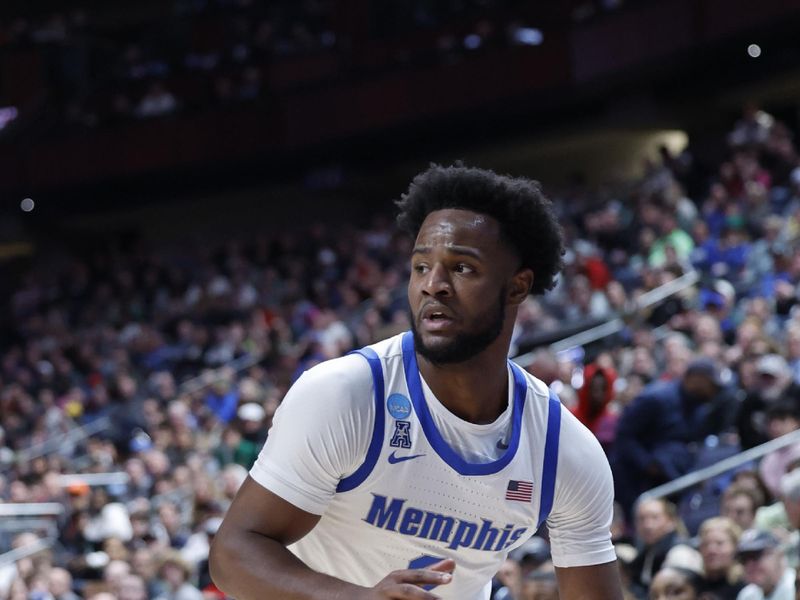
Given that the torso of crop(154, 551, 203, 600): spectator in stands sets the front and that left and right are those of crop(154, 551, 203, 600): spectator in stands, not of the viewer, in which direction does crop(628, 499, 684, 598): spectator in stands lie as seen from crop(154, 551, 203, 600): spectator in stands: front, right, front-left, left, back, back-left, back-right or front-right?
front-left

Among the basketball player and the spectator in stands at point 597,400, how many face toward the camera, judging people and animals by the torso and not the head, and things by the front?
2

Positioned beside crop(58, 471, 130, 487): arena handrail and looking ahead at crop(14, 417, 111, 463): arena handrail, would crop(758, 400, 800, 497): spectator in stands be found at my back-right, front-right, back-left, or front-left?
back-right

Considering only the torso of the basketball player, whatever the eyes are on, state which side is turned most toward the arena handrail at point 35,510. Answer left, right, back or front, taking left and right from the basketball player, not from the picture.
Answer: back

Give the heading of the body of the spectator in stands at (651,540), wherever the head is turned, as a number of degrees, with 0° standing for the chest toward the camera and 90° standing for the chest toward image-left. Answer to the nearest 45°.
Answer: approximately 45°

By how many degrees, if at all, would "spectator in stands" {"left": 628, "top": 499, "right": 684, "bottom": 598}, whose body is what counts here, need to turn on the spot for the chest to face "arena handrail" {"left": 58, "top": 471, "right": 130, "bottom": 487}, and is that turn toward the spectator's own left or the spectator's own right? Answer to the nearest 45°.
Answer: approximately 90° to the spectator's own right

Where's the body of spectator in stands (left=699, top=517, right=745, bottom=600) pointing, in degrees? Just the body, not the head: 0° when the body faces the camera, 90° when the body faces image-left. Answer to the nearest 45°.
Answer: approximately 45°

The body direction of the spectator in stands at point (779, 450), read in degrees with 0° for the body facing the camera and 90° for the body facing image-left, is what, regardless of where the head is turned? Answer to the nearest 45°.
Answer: approximately 45°

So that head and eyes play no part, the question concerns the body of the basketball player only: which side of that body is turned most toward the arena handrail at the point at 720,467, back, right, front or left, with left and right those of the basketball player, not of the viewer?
back
